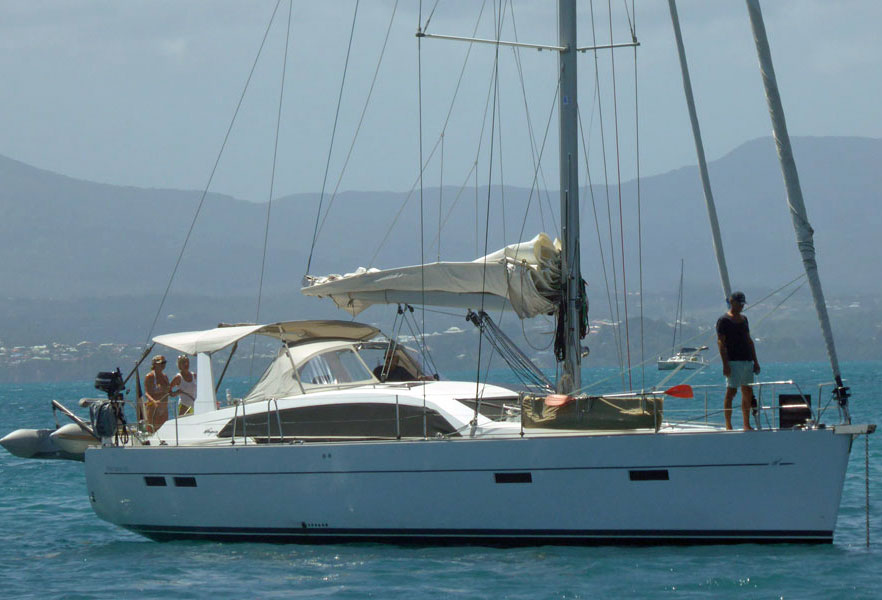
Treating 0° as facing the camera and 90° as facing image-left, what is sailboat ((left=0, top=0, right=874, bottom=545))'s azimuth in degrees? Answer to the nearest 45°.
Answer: approximately 270°
